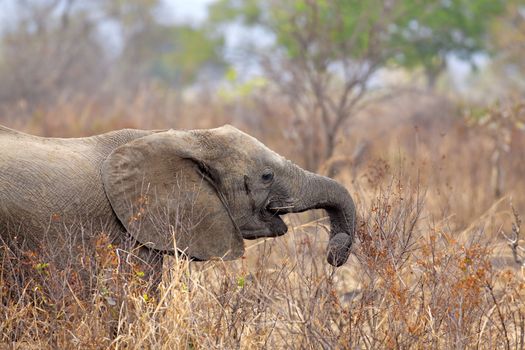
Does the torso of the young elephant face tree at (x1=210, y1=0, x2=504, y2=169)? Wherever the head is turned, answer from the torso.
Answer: no

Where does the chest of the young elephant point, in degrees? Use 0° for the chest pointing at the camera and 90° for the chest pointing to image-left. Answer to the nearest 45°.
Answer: approximately 270°
